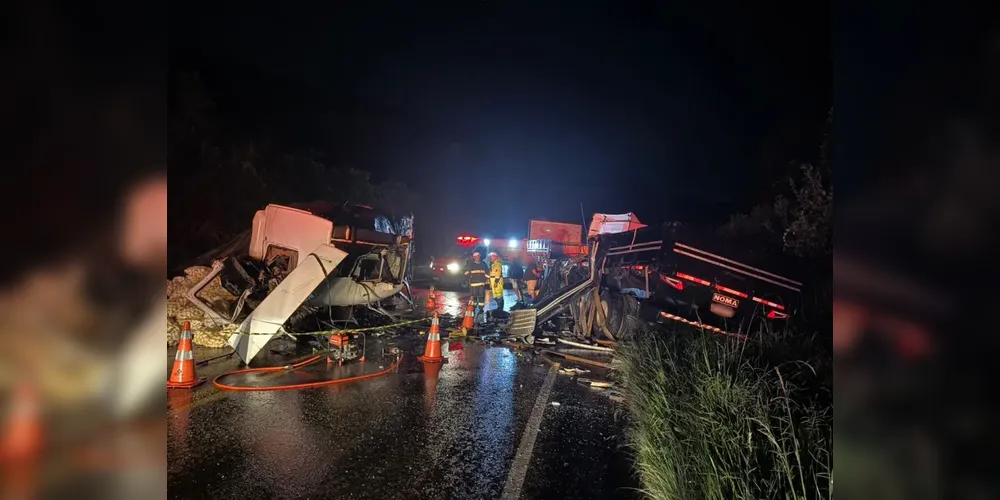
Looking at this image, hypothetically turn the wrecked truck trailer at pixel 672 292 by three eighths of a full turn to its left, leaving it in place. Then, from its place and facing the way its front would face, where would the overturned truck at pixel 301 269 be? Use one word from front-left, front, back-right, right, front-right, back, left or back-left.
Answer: right

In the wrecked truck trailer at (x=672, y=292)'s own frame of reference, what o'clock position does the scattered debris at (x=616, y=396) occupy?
The scattered debris is roughly at 8 o'clock from the wrecked truck trailer.

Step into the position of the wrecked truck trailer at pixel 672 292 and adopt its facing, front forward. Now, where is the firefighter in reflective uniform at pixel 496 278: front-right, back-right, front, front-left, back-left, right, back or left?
front

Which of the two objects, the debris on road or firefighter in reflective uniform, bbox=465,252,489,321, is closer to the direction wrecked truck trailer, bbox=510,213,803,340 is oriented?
the firefighter in reflective uniform

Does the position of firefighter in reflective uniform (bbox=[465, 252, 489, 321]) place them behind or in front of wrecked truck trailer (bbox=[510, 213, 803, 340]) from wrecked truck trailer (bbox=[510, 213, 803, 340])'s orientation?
in front

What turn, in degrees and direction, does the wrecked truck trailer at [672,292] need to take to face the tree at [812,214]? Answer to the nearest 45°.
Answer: approximately 90° to its right

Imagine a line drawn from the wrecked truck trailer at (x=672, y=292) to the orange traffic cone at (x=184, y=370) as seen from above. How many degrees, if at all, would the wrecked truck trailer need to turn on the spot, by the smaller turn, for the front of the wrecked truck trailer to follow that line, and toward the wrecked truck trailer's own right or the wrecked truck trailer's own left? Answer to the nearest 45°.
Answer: approximately 90° to the wrecked truck trailer's own left

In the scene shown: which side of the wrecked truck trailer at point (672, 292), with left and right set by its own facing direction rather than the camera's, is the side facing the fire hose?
left

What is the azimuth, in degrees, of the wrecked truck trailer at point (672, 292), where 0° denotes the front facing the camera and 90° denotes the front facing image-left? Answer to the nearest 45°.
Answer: approximately 135°
